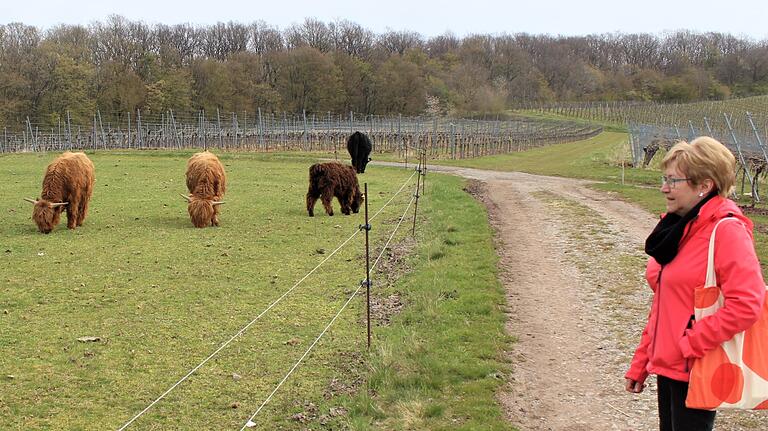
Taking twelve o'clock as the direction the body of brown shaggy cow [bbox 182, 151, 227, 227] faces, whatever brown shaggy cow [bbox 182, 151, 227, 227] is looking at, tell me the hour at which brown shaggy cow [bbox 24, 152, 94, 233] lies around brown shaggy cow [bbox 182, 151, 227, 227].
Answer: brown shaggy cow [bbox 24, 152, 94, 233] is roughly at 3 o'clock from brown shaggy cow [bbox 182, 151, 227, 227].

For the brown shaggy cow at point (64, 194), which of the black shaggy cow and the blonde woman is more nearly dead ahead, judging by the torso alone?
the blonde woman

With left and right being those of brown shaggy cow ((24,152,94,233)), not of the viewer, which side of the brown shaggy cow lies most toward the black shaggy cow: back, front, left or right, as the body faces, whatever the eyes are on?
back

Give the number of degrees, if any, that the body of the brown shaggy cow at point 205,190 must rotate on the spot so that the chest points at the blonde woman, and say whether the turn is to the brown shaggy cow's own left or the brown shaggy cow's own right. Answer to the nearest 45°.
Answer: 0° — it already faces them

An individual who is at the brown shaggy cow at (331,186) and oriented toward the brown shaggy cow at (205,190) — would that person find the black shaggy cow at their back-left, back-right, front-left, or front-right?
back-right

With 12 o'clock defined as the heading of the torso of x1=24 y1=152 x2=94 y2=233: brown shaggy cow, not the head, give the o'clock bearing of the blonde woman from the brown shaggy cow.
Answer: The blonde woman is roughly at 10 o'clock from the brown shaggy cow.

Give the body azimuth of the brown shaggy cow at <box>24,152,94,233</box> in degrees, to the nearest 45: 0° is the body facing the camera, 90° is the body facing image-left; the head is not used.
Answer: approximately 45°

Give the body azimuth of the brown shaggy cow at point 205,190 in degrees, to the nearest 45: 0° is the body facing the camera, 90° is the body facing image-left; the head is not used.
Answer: approximately 0°
